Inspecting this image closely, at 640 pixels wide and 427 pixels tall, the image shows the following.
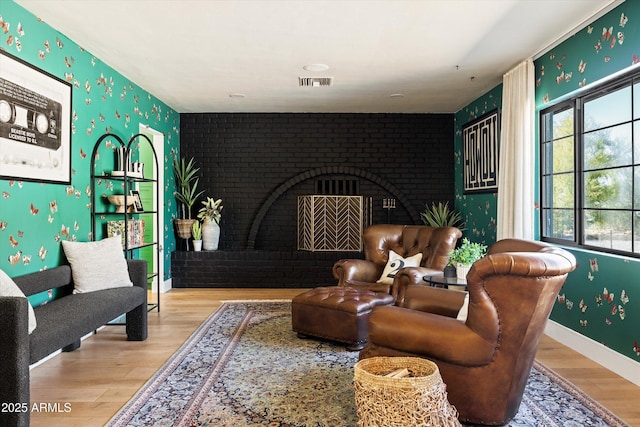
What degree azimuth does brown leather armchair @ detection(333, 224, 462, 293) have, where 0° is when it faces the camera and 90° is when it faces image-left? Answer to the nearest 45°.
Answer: approximately 45°

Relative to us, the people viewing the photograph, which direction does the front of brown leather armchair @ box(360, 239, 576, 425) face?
facing to the left of the viewer

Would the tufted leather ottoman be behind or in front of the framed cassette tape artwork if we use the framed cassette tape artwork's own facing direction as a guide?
in front

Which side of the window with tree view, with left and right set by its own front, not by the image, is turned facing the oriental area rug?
front

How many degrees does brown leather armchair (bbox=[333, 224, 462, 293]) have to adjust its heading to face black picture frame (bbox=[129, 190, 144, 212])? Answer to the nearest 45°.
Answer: approximately 45° to its right

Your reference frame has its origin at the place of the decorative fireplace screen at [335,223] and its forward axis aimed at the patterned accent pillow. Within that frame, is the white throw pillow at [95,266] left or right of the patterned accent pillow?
right

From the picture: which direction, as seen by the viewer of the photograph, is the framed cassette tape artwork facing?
facing the viewer and to the right of the viewer

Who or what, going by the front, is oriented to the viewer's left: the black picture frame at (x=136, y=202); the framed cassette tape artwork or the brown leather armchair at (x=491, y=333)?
the brown leather armchair

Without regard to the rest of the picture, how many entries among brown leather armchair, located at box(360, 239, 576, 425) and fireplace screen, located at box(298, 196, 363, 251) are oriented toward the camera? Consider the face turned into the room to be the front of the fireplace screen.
1

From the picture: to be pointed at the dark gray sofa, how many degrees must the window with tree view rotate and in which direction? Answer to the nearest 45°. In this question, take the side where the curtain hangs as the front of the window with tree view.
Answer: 0° — it already faces it

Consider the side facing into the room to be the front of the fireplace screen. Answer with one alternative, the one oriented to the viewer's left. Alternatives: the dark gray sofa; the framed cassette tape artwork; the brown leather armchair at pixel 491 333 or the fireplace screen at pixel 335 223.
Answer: the brown leather armchair

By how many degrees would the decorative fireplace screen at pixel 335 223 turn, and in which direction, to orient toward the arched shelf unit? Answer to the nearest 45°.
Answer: approximately 45° to its right
